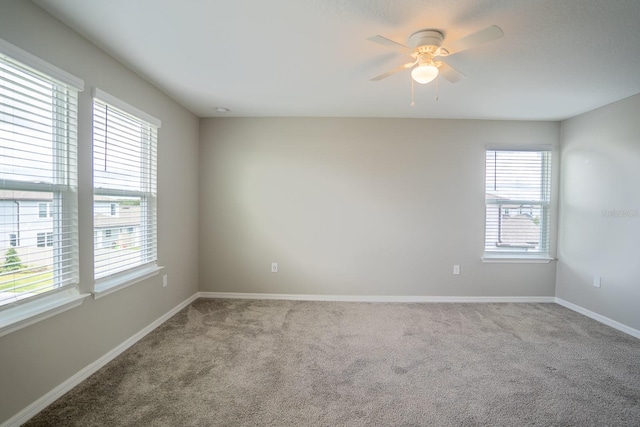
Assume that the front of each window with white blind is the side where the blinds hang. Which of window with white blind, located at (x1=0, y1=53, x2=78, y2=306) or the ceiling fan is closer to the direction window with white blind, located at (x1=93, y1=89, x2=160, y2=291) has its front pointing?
the ceiling fan

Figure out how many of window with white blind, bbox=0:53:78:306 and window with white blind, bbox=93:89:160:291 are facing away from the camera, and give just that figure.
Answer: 0

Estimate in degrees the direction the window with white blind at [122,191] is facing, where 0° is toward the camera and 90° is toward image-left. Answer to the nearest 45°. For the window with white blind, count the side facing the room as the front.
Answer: approximately 315°

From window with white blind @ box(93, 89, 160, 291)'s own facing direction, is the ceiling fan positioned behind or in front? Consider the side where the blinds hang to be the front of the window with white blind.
in front

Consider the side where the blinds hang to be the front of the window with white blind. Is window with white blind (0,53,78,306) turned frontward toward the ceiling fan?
yes

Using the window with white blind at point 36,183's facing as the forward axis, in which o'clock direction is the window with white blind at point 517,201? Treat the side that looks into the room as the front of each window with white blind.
the window with white blind at point 517,201 is roughly at 11 o'clock from the window with white blind at point 36,183.

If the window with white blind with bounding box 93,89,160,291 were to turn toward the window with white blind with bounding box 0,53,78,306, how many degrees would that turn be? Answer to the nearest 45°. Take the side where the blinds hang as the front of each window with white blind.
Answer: approximately 90° to its right

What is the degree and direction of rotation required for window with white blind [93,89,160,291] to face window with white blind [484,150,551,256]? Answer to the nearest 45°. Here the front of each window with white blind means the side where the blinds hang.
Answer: approximately 45° to its left

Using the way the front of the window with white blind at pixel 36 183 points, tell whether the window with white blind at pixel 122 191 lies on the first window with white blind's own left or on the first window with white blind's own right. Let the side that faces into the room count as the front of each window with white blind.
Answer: on the first window with white blind's own left
